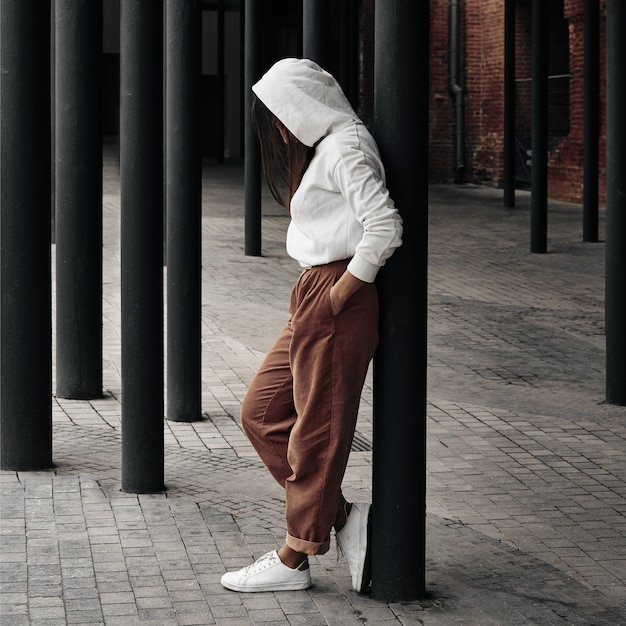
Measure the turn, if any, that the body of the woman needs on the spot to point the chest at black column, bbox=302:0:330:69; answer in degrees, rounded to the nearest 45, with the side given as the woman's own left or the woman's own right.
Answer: approximately 90° to the woman's own right

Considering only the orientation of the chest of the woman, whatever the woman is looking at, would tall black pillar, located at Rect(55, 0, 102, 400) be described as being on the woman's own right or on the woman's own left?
on the woman's own right

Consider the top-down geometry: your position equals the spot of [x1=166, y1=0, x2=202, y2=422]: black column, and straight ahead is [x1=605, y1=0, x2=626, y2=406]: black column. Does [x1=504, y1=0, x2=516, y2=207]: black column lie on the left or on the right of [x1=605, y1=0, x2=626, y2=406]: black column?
left

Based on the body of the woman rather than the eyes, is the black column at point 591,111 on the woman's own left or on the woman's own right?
on the woman's own right

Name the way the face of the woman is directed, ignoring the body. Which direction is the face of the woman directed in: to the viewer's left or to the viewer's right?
to the viewer's left

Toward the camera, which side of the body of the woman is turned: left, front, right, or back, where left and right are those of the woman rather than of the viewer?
left

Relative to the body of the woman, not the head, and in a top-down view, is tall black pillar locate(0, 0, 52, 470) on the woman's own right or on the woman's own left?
on the woman's own right

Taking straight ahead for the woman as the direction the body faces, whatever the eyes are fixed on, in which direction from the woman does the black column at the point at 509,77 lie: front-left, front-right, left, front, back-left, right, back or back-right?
right

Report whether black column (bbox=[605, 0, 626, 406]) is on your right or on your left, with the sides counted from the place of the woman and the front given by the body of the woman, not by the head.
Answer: on your right
